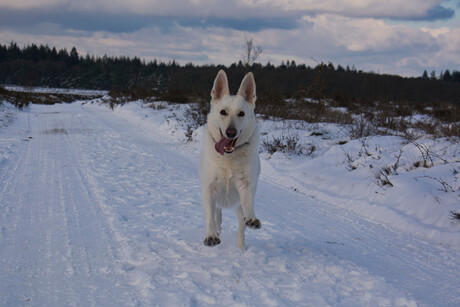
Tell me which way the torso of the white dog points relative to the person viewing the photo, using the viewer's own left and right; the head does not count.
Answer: facing the viewer
